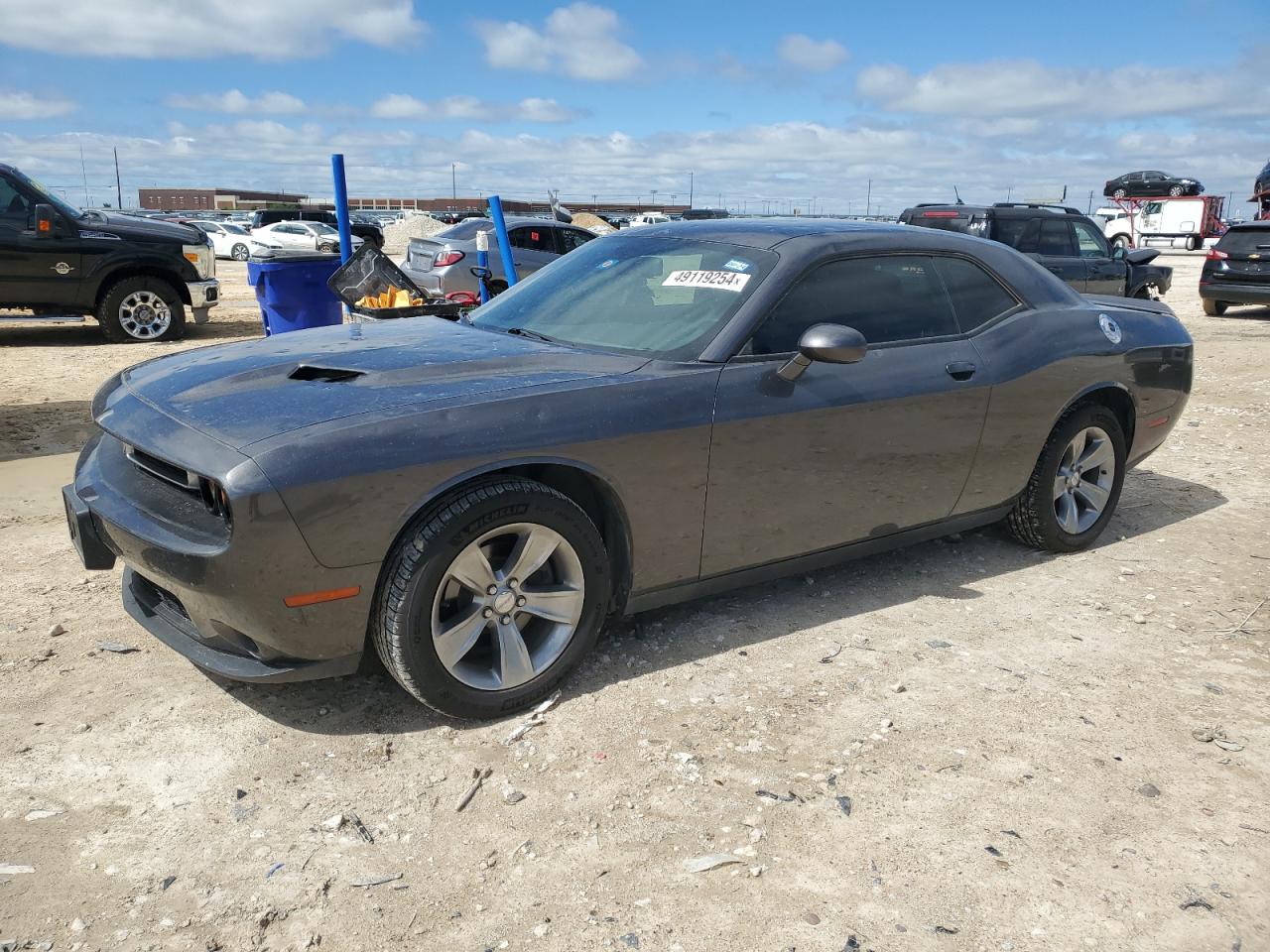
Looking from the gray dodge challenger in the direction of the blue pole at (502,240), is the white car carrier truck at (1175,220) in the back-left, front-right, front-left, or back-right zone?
front-right

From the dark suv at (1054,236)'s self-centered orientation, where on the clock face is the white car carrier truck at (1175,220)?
The white car carrier truck is roughly at 11 o'clock from the dark suv.

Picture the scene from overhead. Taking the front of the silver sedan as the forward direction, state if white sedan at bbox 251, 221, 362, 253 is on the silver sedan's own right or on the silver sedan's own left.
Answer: on the silver sedan's own left

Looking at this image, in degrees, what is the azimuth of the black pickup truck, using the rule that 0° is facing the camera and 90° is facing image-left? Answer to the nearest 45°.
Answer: approximately 270°

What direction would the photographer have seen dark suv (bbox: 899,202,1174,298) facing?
facing away from the viewer and to the right of the viewer

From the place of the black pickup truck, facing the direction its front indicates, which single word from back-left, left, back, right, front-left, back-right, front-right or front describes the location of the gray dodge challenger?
right

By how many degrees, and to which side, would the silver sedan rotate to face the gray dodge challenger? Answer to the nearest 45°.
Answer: approximately 135° to its right

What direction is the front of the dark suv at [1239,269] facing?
away from the camera

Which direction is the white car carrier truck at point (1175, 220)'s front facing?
to the viewer's left

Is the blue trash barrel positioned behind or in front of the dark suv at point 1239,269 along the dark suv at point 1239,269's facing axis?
behind

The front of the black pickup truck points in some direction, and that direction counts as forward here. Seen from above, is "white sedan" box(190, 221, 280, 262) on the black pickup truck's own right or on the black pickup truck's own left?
on the black pickup truck's own left

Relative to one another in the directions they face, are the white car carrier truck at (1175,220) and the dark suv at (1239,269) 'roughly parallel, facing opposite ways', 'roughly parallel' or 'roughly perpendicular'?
roughly perpendicular

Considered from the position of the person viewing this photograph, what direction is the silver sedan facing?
facing away from the viewer and to the right of the viewer

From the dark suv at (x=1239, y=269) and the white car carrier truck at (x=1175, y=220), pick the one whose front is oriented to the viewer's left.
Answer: the white car carrier truck

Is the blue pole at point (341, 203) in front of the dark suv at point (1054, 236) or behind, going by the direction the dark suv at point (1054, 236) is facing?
behind
